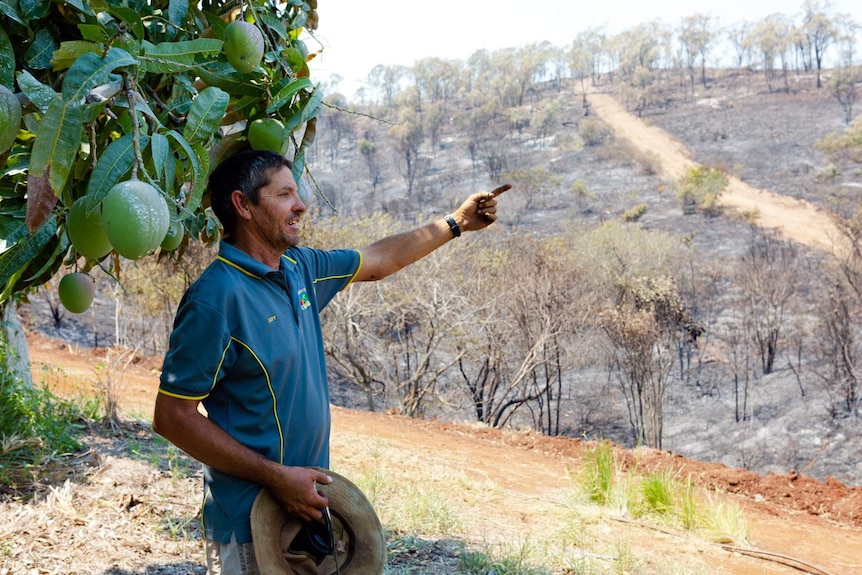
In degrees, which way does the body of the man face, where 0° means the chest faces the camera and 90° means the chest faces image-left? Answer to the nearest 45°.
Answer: approximately 315°

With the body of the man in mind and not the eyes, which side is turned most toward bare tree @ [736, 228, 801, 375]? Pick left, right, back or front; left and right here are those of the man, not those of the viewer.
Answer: left

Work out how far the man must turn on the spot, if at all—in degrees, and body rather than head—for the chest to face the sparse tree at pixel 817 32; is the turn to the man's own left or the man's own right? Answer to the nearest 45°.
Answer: approximately 90° to the man's own left

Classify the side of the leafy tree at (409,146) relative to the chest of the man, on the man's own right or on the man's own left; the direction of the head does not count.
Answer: on the man's own left

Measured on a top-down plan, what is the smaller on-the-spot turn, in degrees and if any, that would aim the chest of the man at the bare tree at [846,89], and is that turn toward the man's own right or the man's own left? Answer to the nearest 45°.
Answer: approximately 90° to the man's own left

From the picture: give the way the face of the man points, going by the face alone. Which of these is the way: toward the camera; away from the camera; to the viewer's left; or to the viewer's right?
to the viewer's right
